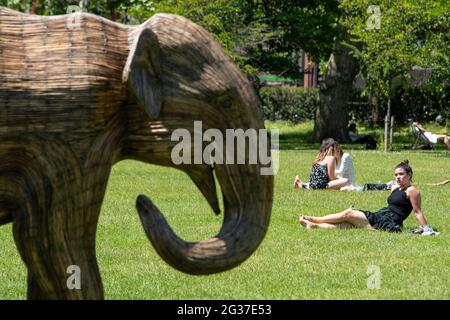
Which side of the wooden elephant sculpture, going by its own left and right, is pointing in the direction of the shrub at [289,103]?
left

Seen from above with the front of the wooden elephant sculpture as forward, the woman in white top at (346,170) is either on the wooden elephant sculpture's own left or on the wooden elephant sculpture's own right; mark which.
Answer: on the wooden elephant sculpture's own left

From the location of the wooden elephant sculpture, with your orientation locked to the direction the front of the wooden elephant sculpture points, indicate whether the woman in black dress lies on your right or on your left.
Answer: on your left

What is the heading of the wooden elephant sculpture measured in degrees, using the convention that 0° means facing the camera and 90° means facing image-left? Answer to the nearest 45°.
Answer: approximately 270°
